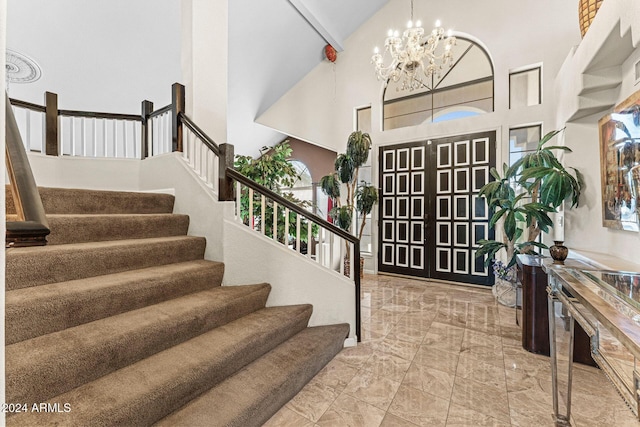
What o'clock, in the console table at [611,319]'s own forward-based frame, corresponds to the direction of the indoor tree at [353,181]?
The indoor tree is roughly at 3 o'clock from the console table.

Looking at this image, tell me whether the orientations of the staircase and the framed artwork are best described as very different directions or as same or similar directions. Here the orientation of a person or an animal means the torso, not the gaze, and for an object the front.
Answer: very different directions

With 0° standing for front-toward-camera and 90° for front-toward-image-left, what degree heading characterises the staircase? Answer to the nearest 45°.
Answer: approximately 315°

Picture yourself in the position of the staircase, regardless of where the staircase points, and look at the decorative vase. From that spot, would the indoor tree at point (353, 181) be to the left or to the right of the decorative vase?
left

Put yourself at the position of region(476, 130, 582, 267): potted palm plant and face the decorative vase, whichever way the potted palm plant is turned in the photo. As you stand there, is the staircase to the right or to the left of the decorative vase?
right

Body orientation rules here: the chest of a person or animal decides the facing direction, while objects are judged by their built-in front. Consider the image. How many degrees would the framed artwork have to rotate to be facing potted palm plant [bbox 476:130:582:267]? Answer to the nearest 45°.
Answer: approximately 90° to its right
